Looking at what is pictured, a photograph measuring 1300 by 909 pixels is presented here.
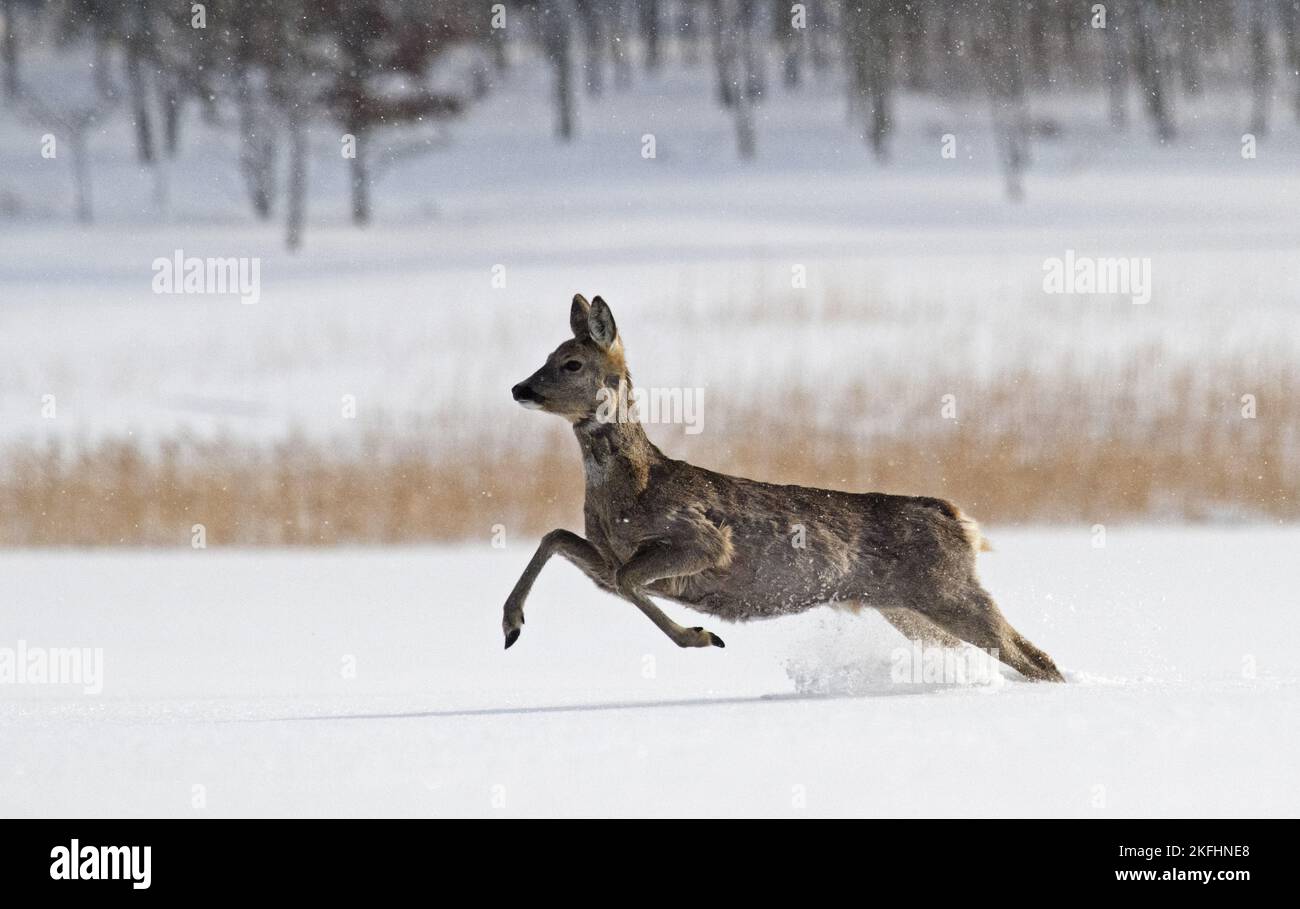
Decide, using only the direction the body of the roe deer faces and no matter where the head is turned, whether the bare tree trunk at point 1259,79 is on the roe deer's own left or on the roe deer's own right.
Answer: on the roe deer's own right

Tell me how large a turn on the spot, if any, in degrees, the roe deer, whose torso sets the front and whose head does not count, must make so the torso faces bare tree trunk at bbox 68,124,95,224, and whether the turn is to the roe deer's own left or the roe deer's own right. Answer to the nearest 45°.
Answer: approximately 45° to the roe deer's own right

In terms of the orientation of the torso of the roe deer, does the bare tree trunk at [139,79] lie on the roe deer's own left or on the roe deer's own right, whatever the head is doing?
on the roe deer's own right

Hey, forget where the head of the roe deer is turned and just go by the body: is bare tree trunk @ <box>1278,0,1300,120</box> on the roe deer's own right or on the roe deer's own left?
on the roe deer's own right

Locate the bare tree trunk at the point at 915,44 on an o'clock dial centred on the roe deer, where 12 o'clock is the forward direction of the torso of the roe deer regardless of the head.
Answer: The bare tree trunk is roughly at 3 o'clock from the roe deer.

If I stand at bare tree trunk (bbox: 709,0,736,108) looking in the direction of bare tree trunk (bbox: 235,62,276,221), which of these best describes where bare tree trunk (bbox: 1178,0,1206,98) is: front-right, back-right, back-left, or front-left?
back-left

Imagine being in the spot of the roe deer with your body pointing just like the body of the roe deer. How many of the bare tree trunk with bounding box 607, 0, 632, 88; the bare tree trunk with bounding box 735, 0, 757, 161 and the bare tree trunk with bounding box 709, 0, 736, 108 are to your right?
3

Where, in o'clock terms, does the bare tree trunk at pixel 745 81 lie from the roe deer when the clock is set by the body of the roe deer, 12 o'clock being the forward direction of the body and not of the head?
The bare tree trunk is roughly at 3 o'clock from the roe deer.

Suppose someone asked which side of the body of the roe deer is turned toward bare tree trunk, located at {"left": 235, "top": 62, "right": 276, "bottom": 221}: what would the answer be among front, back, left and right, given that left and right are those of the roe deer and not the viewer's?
right

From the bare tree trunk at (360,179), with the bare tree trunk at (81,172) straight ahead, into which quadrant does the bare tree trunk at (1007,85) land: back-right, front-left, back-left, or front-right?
back-right

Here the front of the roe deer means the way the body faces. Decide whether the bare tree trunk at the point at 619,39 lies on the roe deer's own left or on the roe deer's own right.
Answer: on the roe deer's own right

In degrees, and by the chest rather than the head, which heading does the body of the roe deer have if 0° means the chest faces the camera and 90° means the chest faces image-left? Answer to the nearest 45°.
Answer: approximately 90°
